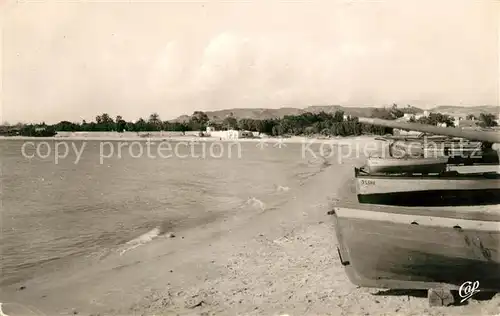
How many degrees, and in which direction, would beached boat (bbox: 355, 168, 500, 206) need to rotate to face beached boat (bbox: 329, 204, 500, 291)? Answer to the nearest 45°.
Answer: approximately 90° to its left

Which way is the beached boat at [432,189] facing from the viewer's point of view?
to the viewer's left

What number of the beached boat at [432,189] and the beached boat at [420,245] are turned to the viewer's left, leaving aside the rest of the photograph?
2

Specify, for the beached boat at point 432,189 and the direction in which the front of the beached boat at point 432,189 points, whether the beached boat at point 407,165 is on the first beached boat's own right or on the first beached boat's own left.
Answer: on the first beached boat's own right

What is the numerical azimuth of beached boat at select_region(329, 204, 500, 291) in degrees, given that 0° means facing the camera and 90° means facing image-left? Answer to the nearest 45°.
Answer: approximately 90°
